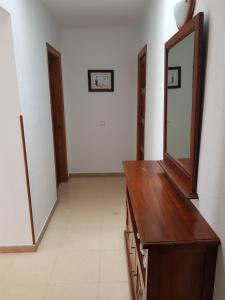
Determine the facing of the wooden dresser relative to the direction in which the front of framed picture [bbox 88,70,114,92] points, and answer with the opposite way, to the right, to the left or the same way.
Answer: to the right

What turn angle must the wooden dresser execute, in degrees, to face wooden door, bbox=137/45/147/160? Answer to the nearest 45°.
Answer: approximately 90° to its right

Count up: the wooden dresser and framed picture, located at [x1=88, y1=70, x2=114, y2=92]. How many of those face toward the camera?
1

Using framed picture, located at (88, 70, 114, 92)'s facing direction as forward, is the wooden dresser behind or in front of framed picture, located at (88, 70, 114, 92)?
in front

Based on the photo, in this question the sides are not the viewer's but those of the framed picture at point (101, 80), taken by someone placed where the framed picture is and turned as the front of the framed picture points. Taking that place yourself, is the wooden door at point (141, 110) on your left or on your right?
on your left

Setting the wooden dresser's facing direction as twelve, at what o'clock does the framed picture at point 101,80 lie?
The framed picture is roughly at 2 o'clock from the wooden dresser.

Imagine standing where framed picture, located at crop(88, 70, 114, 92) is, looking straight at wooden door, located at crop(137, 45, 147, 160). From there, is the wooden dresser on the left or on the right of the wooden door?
right

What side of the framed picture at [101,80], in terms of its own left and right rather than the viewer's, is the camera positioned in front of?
front

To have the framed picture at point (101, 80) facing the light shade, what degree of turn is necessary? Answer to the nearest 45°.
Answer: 0° — it already faces it

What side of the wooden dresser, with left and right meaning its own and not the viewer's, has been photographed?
left

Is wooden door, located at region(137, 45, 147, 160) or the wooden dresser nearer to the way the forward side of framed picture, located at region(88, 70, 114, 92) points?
the wooden dresser
